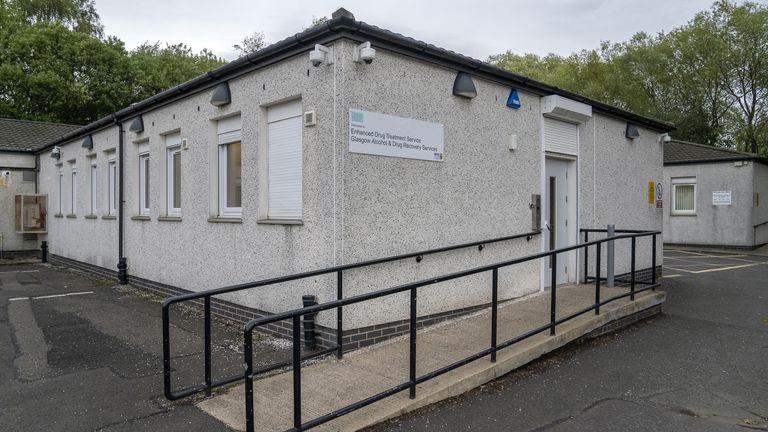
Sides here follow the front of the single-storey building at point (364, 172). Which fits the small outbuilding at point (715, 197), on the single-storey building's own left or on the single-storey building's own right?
on the single-storey building's own left

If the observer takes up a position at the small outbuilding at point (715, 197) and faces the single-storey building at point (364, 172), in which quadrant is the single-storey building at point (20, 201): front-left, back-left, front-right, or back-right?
front-right

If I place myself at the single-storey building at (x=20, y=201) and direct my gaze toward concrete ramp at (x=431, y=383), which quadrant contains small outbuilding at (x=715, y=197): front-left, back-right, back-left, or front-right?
front-left

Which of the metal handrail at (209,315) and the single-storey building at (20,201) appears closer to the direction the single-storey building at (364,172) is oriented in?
the metal handrail

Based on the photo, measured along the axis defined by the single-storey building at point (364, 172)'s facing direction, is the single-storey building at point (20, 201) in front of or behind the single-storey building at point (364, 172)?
behind

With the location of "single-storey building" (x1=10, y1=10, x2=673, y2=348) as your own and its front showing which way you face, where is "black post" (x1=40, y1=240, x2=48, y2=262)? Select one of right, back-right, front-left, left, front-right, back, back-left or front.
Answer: back

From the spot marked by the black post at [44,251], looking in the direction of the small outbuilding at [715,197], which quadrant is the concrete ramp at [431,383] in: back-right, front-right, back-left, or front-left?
front-right
